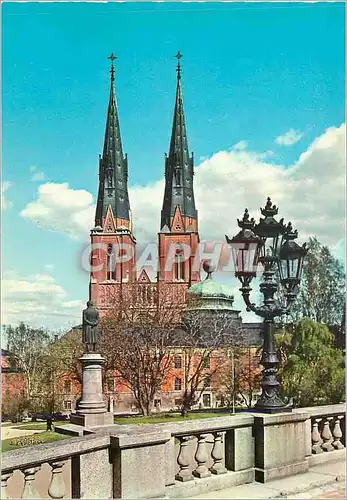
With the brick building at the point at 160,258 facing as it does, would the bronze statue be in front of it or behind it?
in front

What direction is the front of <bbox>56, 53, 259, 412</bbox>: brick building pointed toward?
toward the camera

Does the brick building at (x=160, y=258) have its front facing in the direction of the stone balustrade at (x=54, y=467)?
yes

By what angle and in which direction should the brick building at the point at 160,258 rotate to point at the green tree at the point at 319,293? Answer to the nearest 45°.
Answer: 0° — it already faces it

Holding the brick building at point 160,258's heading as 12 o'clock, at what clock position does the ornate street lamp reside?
The ornate street lamp is roughly at 12 o'clock from the brick building.

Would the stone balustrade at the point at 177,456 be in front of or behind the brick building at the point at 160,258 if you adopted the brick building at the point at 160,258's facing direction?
in front
